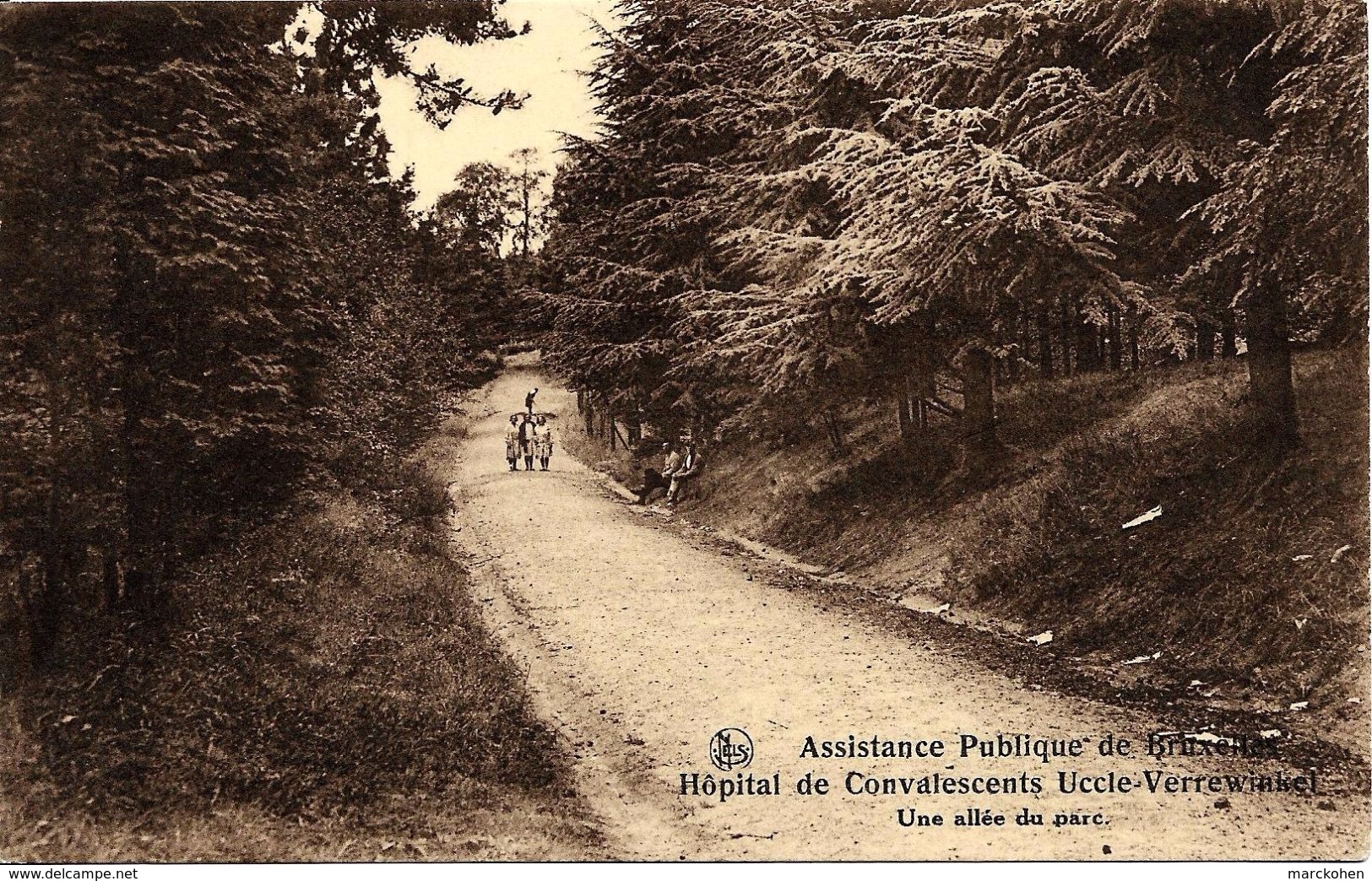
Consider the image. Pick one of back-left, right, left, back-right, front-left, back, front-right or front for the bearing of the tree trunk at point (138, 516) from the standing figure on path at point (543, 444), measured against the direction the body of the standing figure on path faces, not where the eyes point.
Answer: front

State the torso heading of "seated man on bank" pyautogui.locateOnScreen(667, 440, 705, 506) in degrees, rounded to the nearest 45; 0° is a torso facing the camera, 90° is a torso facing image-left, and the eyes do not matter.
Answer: approximately 45°

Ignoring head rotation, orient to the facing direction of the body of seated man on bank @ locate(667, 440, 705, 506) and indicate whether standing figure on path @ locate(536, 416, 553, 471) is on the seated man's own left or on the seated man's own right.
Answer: on the seated man's own right

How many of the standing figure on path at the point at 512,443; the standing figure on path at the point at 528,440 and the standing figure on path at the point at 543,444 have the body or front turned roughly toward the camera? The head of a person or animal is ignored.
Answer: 3

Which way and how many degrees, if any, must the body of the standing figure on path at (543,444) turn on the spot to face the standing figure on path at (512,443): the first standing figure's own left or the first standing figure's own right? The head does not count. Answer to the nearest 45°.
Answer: approximately 45° to the first standing figure's own right

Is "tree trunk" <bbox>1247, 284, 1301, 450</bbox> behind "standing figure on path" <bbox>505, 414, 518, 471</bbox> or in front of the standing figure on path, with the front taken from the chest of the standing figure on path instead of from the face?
in front

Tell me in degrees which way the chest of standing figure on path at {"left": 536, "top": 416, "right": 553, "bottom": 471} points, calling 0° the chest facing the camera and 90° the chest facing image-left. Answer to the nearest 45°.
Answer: approximately 0°

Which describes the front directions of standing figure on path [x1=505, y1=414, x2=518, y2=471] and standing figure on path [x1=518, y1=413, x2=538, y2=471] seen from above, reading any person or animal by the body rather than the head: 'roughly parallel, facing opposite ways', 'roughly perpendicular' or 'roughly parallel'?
roughly parallel

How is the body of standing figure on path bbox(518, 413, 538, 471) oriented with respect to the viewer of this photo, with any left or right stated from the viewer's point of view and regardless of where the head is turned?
facing the viewer

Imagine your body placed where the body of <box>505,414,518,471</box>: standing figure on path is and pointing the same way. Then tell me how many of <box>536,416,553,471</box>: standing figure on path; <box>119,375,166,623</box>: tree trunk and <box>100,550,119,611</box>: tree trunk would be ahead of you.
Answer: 2

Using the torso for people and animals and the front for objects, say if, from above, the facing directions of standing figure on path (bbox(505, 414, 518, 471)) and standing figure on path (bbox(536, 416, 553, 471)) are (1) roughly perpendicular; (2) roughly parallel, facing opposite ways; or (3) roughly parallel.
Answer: roughly parallel

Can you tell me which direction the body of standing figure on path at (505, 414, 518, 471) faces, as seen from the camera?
toward the camera
